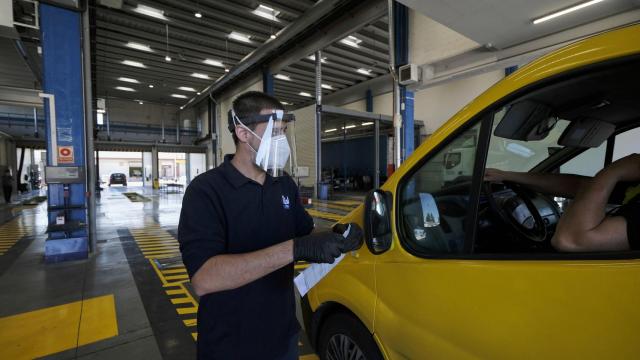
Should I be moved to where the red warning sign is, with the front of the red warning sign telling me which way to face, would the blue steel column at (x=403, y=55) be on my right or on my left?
on my left

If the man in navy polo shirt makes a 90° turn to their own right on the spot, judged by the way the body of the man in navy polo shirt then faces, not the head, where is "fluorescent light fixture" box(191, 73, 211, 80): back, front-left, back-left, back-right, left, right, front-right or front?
back-right

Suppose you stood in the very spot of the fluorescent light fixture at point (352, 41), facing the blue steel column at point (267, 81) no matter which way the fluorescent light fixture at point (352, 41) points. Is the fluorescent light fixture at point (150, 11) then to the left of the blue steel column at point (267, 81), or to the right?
left

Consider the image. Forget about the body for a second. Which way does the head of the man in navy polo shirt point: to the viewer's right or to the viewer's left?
to the viewer's right

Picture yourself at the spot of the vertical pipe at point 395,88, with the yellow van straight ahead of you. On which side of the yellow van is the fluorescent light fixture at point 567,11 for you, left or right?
left

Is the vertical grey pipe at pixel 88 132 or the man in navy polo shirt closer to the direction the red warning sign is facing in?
the man in navy polo shirt

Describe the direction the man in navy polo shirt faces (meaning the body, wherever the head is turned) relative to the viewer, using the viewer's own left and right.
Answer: facing the viewer and to the right of the viewer

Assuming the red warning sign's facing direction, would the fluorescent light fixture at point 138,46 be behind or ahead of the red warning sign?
behind

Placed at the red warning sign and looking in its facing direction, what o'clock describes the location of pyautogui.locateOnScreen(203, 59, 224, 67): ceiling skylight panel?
The ceiling skylight panel is roughly at 7 o'clock from the red warning sign.

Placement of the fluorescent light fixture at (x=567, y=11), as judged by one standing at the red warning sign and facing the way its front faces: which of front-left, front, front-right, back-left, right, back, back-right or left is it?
front-left

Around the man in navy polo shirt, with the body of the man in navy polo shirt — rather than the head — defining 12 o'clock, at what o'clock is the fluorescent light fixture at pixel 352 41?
The fluorescent light fixture is roughly at 8 o'clock from the man in navy polo shirt.

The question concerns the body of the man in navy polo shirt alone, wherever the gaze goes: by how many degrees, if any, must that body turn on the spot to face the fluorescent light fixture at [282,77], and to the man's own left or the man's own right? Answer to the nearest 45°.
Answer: approximately 135° to the man's own left

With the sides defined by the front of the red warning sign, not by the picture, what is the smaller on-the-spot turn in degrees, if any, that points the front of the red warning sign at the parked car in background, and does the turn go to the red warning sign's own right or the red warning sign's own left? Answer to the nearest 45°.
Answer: approximately 180°

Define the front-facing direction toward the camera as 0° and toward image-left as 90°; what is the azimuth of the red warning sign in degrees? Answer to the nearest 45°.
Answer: approximately 0°

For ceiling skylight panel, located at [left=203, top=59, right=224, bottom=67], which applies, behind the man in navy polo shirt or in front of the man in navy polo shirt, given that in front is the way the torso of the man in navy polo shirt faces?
behind

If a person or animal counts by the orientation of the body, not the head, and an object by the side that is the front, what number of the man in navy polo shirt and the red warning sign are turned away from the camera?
0

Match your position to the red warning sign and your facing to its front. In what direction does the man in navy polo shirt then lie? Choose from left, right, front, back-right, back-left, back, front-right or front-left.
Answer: front

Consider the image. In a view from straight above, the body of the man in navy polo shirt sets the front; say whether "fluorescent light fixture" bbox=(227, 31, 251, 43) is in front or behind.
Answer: behind

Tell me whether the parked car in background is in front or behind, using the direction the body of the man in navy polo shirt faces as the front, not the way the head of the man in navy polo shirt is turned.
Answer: behind
